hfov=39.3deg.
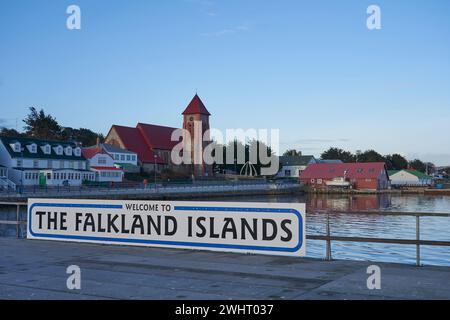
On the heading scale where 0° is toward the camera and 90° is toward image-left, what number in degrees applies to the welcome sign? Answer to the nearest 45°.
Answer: approximately 45°
